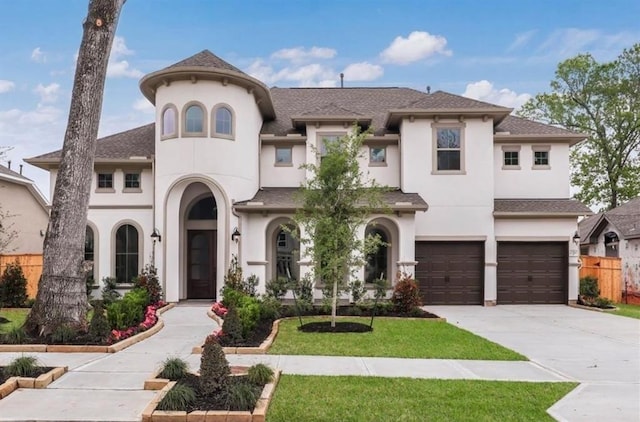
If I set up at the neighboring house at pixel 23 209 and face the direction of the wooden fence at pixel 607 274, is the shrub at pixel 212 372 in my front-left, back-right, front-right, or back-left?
front-right

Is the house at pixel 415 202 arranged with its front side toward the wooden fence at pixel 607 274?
no

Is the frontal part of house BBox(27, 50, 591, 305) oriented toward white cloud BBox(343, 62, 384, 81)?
no

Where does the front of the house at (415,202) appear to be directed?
toward the camera

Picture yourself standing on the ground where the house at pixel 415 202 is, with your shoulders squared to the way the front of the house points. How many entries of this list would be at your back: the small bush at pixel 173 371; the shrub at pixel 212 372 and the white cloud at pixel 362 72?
1

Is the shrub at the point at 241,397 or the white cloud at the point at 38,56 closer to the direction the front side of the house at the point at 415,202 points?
the shrub

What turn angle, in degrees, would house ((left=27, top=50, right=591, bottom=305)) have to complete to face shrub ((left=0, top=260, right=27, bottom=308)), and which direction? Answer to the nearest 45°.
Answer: approximately 90° to its right

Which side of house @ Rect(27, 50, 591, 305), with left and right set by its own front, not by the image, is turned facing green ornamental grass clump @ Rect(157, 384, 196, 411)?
front

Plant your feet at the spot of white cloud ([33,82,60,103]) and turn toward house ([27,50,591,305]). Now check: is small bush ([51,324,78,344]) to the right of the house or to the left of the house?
right

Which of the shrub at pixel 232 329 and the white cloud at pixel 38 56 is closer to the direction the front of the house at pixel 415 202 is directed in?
the shrub

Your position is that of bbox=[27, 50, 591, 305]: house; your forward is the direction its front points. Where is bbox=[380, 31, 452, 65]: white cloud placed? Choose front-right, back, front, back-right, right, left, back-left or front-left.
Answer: back

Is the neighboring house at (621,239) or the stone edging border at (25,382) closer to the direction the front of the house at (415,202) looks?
the stone edging border

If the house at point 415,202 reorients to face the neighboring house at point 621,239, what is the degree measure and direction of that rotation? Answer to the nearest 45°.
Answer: approximately 135° to its left

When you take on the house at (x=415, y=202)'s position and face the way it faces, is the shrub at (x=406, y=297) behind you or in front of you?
in front
